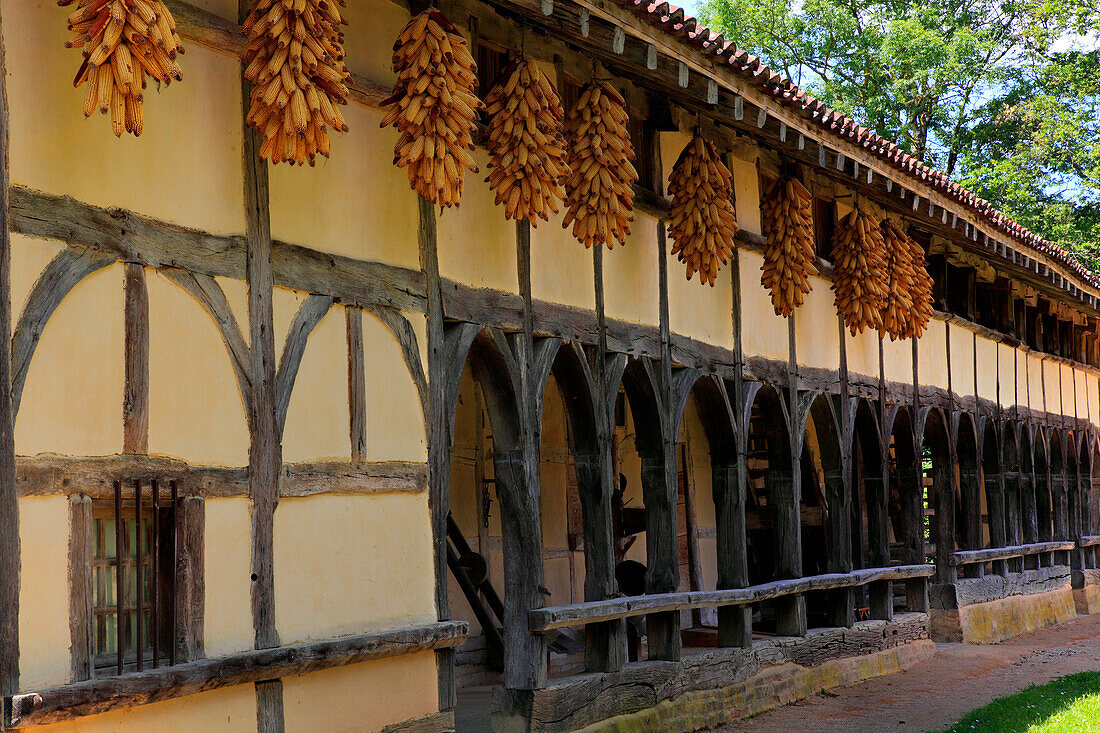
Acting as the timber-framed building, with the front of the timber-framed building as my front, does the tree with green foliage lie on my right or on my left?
on my left

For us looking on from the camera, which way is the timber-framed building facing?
facing the viewer and to the right of the viewer
